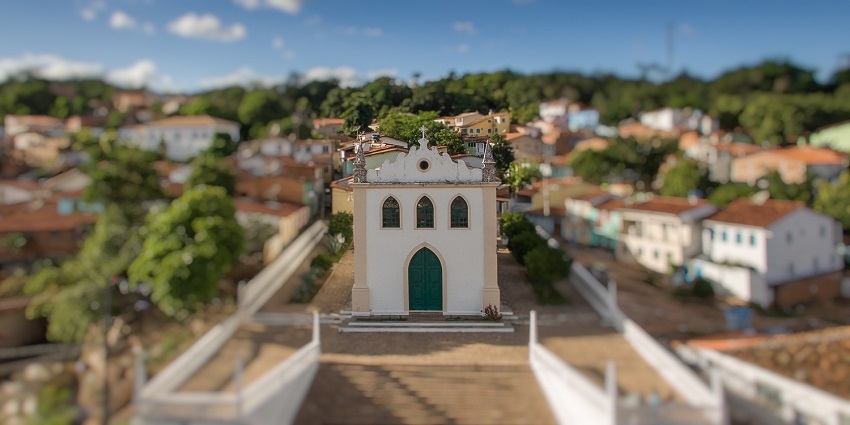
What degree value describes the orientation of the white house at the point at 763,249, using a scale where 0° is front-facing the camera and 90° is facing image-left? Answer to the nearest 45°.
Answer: approximately 45°

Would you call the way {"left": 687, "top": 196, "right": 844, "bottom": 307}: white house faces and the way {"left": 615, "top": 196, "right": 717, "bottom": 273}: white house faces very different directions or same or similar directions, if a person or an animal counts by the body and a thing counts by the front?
same or similar directions

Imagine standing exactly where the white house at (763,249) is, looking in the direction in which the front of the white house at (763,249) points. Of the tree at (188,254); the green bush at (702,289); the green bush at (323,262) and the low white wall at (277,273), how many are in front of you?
4

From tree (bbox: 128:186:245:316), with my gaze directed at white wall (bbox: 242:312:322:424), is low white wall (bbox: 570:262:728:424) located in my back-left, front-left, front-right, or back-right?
front-left

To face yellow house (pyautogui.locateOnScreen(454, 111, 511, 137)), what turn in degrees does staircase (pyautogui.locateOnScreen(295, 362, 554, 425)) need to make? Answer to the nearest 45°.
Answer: approximately 180°

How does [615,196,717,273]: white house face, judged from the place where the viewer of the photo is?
facing the viewer and to the left of the viewer

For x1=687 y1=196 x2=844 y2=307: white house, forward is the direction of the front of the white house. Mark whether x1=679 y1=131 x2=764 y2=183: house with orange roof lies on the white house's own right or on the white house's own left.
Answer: on the white house's own right

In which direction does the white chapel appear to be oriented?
toward the camera

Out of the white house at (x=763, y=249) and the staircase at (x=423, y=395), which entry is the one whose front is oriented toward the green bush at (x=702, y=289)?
the white house

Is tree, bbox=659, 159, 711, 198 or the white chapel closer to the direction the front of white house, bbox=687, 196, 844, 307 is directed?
the white chapel

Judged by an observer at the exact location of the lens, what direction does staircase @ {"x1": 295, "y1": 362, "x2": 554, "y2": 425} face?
facing the viewer
